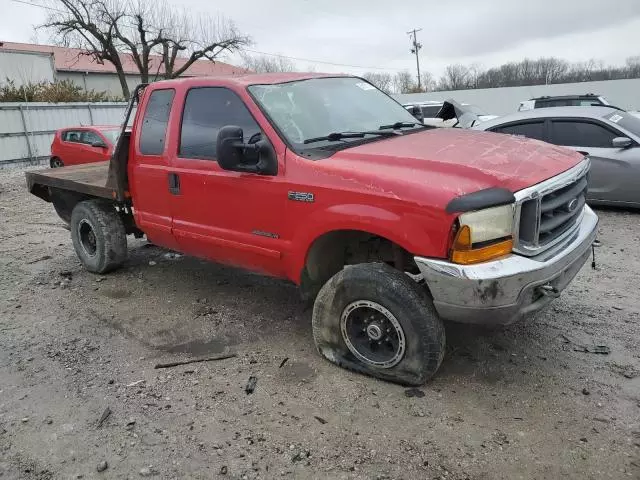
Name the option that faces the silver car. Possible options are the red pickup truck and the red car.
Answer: the red car

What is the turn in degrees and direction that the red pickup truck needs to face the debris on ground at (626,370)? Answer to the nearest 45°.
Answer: approximately 45° to its left

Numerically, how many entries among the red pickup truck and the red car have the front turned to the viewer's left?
0

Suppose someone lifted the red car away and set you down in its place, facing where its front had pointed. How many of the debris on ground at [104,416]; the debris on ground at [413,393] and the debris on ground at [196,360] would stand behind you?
0

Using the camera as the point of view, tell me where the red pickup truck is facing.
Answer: facing the viewer and to the right of the viewer

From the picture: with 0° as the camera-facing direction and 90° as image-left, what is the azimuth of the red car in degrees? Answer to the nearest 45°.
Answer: approximately 315°

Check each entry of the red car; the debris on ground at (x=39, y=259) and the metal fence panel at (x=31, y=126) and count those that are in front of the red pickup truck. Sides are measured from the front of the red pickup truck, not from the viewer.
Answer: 0

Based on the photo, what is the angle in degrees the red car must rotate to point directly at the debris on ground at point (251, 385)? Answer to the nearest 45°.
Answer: approximately 45° to its right

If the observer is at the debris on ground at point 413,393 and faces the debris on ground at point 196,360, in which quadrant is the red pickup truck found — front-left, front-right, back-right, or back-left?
front-right

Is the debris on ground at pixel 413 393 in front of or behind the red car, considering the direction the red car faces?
in front

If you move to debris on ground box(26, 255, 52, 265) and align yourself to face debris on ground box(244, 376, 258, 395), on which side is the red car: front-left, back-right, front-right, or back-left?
back-left

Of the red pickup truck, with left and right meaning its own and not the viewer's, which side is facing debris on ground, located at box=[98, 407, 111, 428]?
right

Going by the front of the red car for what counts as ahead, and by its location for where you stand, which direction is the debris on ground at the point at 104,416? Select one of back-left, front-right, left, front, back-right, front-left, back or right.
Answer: front-right

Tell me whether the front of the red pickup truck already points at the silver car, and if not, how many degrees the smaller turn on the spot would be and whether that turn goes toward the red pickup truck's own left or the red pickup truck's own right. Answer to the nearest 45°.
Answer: approximately 90° to the red pickup truck's own left

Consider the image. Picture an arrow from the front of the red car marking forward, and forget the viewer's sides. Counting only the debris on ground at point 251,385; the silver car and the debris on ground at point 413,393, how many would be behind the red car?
0

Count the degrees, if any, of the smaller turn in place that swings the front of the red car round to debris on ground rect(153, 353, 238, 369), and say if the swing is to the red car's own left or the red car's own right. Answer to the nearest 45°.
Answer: approximately 45° to the red car's own right

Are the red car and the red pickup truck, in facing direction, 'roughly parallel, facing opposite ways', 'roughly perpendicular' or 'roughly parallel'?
roughly parallel

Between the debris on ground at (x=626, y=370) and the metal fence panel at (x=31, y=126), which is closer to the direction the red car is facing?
the debris on ground
